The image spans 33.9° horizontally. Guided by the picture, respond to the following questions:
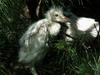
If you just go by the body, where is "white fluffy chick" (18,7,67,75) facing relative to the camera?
to the viewer's right

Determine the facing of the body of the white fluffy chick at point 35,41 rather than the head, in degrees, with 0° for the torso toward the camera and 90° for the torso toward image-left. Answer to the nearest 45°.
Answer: approximately 270°
